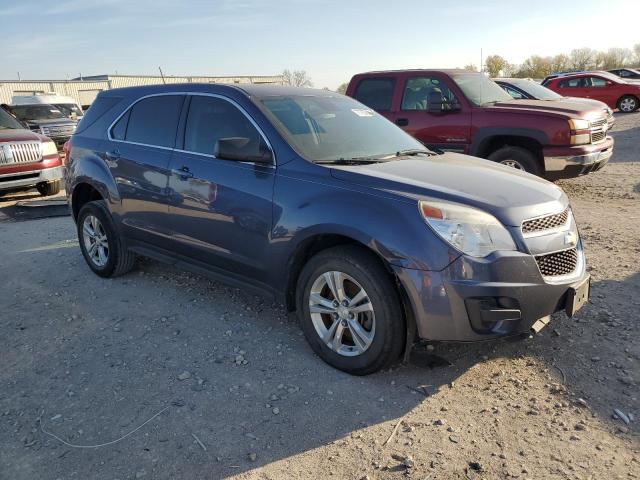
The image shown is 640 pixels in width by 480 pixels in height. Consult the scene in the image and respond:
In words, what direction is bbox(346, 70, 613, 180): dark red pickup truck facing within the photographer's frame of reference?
facing the viewer and to the right of the viewer

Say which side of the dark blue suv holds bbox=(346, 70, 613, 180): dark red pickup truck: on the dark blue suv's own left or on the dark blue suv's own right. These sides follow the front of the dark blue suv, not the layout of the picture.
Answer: on the dark blue suv's own left

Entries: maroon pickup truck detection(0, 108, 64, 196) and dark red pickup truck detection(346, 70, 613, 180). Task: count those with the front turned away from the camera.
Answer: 0

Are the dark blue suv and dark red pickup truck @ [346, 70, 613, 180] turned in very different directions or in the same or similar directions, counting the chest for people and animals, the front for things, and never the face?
same or similar directions

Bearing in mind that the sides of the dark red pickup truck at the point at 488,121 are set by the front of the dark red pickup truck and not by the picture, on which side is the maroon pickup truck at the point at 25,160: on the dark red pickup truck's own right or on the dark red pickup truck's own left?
on the dark red pickup truck's own right

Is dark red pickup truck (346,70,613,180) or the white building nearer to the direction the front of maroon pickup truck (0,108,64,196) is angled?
the dark red pickup truck

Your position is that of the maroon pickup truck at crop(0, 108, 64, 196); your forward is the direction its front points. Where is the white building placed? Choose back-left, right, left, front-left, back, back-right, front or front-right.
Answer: back-left

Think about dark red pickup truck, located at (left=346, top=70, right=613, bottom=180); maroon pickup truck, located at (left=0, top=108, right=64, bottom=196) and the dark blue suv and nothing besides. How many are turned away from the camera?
0

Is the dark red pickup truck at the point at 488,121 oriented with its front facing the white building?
no

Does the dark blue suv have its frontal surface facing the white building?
no

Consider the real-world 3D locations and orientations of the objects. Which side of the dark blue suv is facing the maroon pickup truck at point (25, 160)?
back
